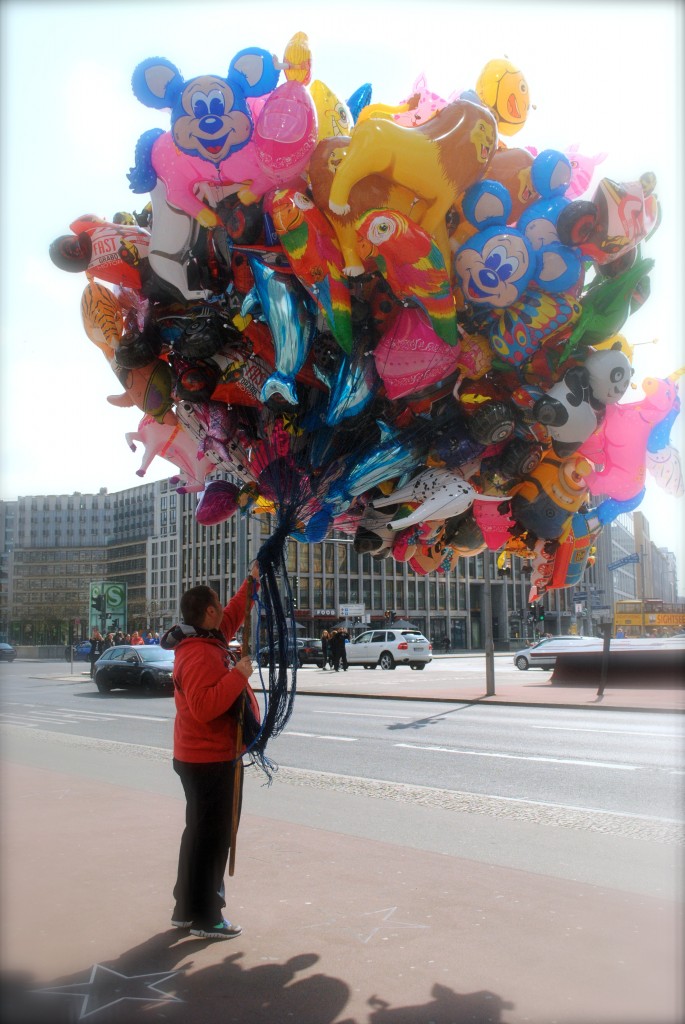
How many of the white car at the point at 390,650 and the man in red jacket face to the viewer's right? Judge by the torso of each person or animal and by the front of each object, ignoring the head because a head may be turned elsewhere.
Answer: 1

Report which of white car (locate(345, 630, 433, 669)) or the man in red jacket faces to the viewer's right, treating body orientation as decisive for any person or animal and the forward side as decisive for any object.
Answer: the man in red jacket

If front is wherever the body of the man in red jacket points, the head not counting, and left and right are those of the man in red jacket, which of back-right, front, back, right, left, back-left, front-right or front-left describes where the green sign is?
left

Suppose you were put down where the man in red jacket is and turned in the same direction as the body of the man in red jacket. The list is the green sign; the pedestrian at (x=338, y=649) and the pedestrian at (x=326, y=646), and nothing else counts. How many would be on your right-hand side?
0

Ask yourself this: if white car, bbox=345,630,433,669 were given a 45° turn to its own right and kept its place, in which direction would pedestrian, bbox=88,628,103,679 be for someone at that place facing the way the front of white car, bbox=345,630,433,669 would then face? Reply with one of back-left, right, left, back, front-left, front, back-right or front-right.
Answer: left

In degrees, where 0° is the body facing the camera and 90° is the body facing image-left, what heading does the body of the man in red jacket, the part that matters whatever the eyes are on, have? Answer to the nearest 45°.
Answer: approximately 270°
